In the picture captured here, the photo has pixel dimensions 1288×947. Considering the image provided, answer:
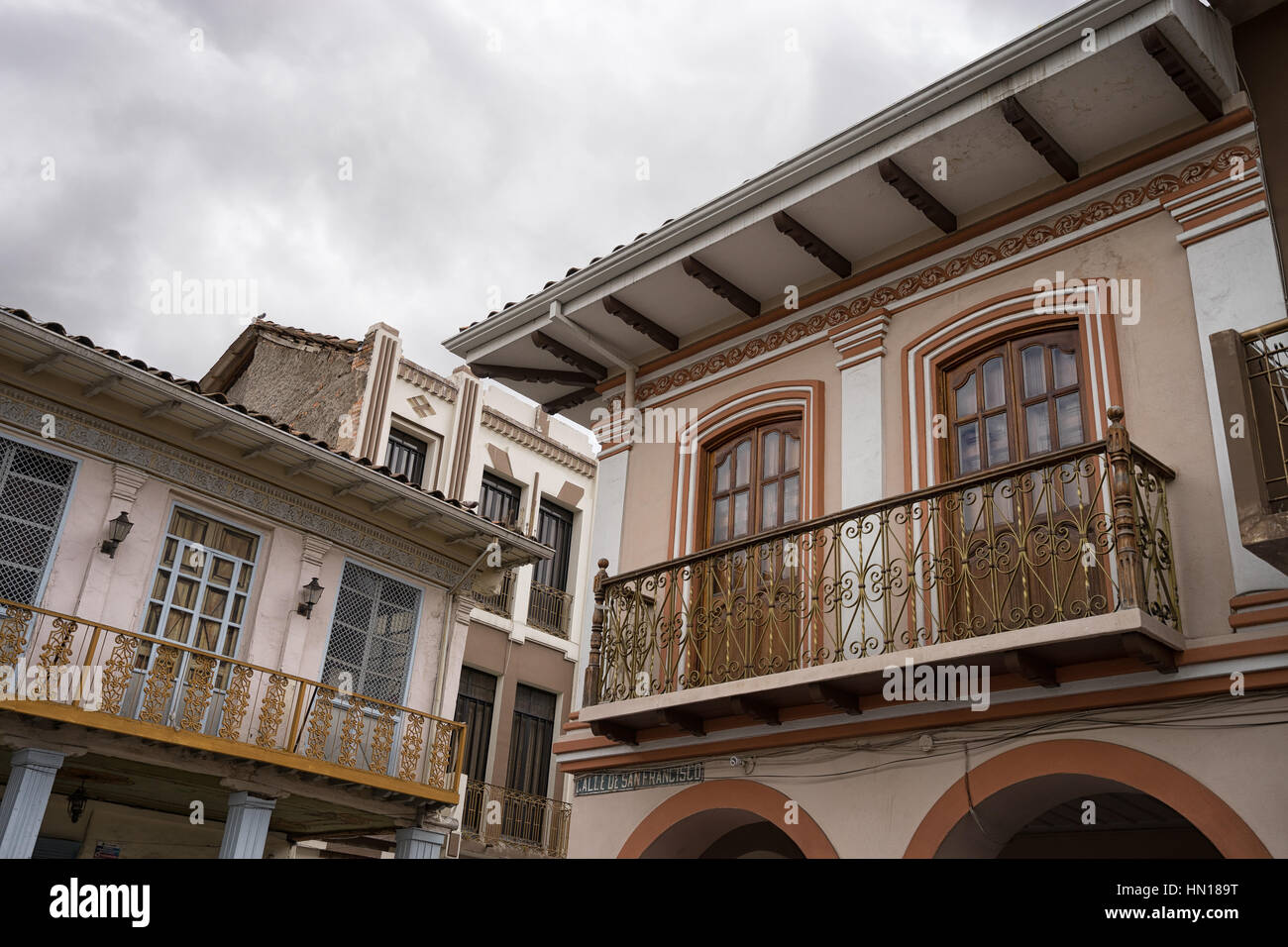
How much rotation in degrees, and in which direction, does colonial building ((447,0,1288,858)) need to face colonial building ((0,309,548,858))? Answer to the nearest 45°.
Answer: approximately 90° to its right

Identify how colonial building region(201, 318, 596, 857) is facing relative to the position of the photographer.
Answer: facing the viewer and to the right of the viewer

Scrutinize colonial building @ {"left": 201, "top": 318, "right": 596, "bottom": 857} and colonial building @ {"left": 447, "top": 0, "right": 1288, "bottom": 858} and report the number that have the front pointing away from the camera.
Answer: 0

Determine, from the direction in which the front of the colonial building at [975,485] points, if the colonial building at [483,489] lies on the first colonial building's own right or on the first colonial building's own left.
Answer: on the first colonial building's own right

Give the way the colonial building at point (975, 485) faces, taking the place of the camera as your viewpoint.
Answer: facing the viewer and to the left of the viewer

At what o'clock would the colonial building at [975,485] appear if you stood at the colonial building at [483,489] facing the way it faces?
the colonial building at [975,485] is roughly at 1 o'clock from the colonial building at [483,489].

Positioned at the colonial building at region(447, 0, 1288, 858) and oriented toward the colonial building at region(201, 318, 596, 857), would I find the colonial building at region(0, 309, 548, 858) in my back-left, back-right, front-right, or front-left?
front-left

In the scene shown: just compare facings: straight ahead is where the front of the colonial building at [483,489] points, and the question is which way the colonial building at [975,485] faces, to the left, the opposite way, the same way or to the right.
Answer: to the right

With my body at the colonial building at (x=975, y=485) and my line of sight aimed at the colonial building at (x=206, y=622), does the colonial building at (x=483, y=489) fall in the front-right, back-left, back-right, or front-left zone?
front-right
